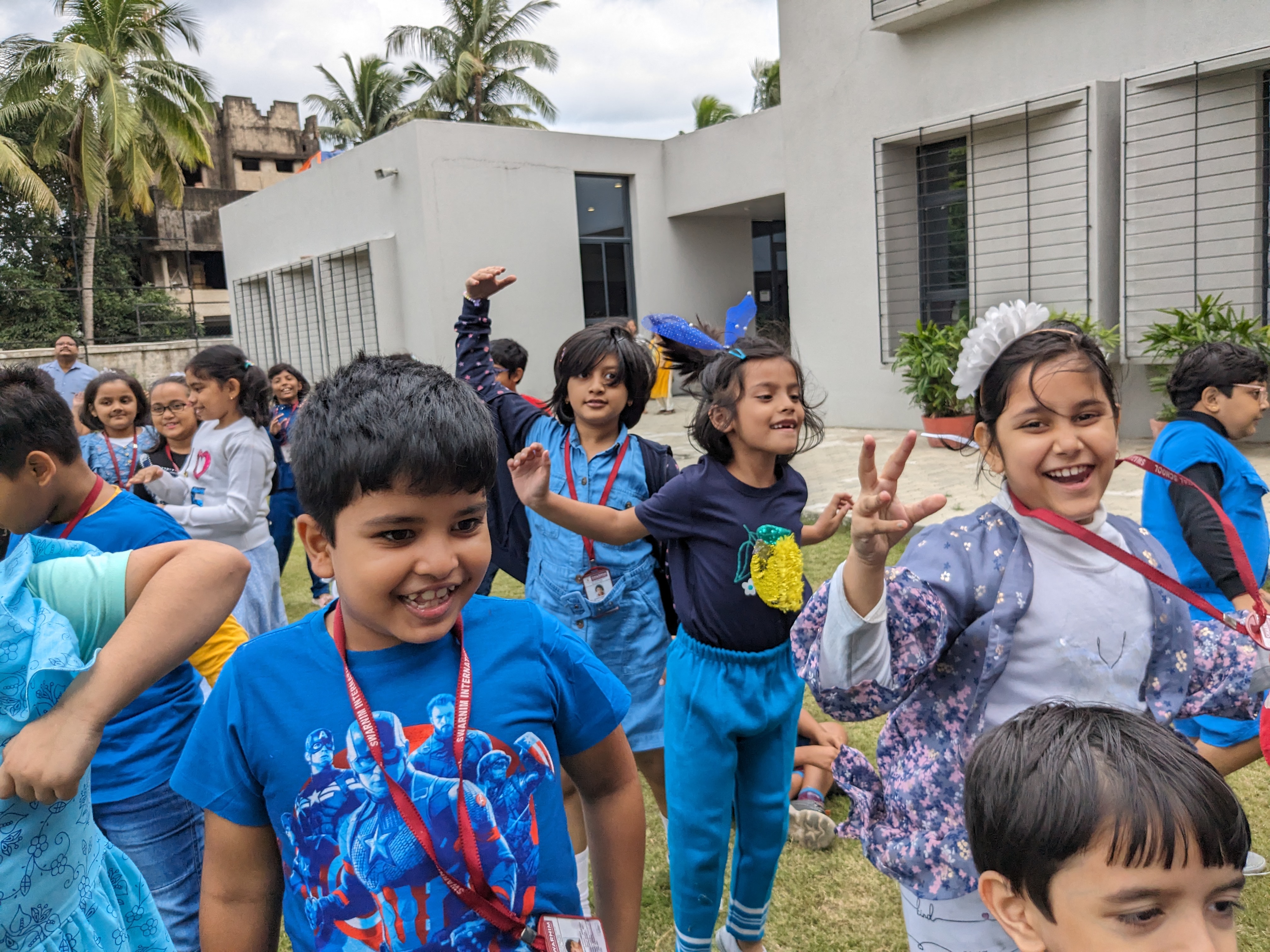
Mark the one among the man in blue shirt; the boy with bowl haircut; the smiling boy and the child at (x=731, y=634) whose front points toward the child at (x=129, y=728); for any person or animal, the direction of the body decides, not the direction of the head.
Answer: the man in blue shirt

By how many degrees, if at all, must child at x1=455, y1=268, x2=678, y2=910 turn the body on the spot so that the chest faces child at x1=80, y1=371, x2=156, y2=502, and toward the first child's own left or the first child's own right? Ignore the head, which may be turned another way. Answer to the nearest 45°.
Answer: approximately 135° to the first child's own right

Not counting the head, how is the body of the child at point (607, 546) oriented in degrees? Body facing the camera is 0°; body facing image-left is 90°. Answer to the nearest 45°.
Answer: approximately 0°

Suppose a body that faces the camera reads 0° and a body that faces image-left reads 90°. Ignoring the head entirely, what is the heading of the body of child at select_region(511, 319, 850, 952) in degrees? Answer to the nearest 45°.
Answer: approximately 315°

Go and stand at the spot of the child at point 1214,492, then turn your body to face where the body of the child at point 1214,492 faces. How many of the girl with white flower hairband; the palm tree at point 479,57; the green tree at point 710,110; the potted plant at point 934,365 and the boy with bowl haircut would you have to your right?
2

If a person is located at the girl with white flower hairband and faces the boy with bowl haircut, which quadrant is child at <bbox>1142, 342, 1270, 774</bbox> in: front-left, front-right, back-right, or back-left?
back-left

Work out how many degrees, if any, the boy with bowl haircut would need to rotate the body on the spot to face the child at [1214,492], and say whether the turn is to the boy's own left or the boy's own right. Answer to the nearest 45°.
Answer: approximately 135° to the boy's own left

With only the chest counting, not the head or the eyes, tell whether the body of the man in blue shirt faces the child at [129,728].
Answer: yes

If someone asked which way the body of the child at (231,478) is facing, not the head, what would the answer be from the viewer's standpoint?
to the viewer's left
